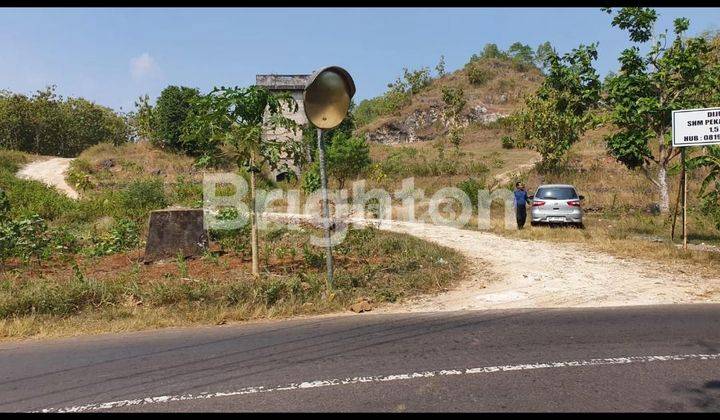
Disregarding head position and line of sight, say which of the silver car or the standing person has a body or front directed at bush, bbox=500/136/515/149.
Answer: the silver car

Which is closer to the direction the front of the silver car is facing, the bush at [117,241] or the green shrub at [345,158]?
the green shrub

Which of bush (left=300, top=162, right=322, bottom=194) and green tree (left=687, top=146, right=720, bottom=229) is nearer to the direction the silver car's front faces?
the bush

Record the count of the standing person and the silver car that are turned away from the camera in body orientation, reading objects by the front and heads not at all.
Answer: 1

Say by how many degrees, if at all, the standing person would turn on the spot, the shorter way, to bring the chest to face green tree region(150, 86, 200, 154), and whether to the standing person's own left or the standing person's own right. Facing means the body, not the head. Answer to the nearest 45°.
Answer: approximately 135° to the standing person's own right

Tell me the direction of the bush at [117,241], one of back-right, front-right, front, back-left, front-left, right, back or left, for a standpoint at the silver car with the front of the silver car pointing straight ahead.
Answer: back-left

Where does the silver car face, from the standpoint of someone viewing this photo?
facing away from the viewer

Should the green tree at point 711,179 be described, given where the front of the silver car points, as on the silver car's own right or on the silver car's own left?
on the silver car's own right

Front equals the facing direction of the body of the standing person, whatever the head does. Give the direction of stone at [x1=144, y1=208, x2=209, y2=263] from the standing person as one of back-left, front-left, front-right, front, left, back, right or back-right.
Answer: front-right
